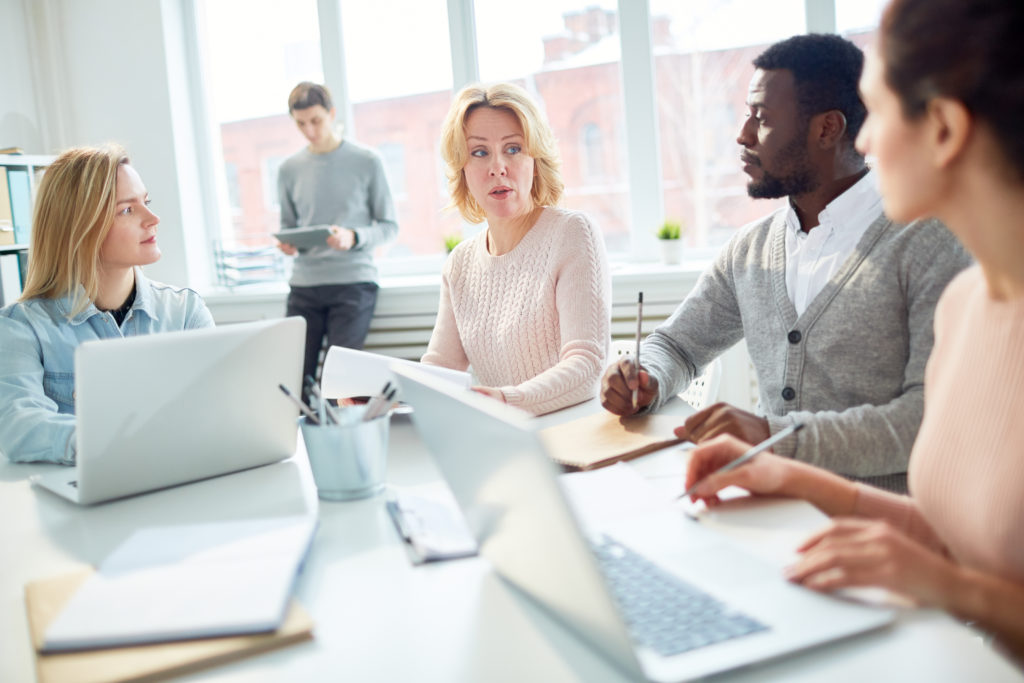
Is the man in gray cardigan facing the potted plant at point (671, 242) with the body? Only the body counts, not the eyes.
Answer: no

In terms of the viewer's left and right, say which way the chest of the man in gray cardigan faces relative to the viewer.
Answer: facing the viewer and to the left of the viewer

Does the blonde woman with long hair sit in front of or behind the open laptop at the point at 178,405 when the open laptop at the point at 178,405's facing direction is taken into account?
in front

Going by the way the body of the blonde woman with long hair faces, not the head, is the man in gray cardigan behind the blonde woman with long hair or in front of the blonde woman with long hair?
in front

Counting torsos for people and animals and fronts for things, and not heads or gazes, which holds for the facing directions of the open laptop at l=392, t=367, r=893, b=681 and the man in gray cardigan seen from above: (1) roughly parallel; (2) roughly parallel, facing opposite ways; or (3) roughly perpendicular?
roughly parallel, facing opposite ways

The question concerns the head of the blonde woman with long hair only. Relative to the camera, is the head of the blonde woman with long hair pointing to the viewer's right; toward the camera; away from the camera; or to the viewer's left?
to the viewer's right

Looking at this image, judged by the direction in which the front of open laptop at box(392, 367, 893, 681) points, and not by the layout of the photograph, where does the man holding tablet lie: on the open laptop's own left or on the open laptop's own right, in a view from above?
on the open laptop's own left

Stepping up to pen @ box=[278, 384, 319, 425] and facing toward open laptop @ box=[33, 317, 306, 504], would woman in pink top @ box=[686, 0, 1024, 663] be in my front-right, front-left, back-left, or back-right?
back-left

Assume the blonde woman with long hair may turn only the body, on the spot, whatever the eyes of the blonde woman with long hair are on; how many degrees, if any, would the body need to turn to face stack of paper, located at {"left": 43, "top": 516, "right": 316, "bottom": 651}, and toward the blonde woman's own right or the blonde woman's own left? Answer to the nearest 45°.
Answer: approximately 45° to the blonde woman's own right

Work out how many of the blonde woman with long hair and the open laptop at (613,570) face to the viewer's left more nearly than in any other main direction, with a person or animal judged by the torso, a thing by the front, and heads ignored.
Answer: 0

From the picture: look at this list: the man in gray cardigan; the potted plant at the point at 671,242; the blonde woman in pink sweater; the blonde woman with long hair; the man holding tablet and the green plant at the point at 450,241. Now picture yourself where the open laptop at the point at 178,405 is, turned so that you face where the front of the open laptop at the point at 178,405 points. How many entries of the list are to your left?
0

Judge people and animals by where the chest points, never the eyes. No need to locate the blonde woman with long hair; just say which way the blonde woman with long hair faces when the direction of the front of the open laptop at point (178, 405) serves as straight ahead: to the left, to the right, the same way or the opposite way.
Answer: the opposite way

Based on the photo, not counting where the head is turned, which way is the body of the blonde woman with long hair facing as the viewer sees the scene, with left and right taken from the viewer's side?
facing the viewer and to the right of the viewer
